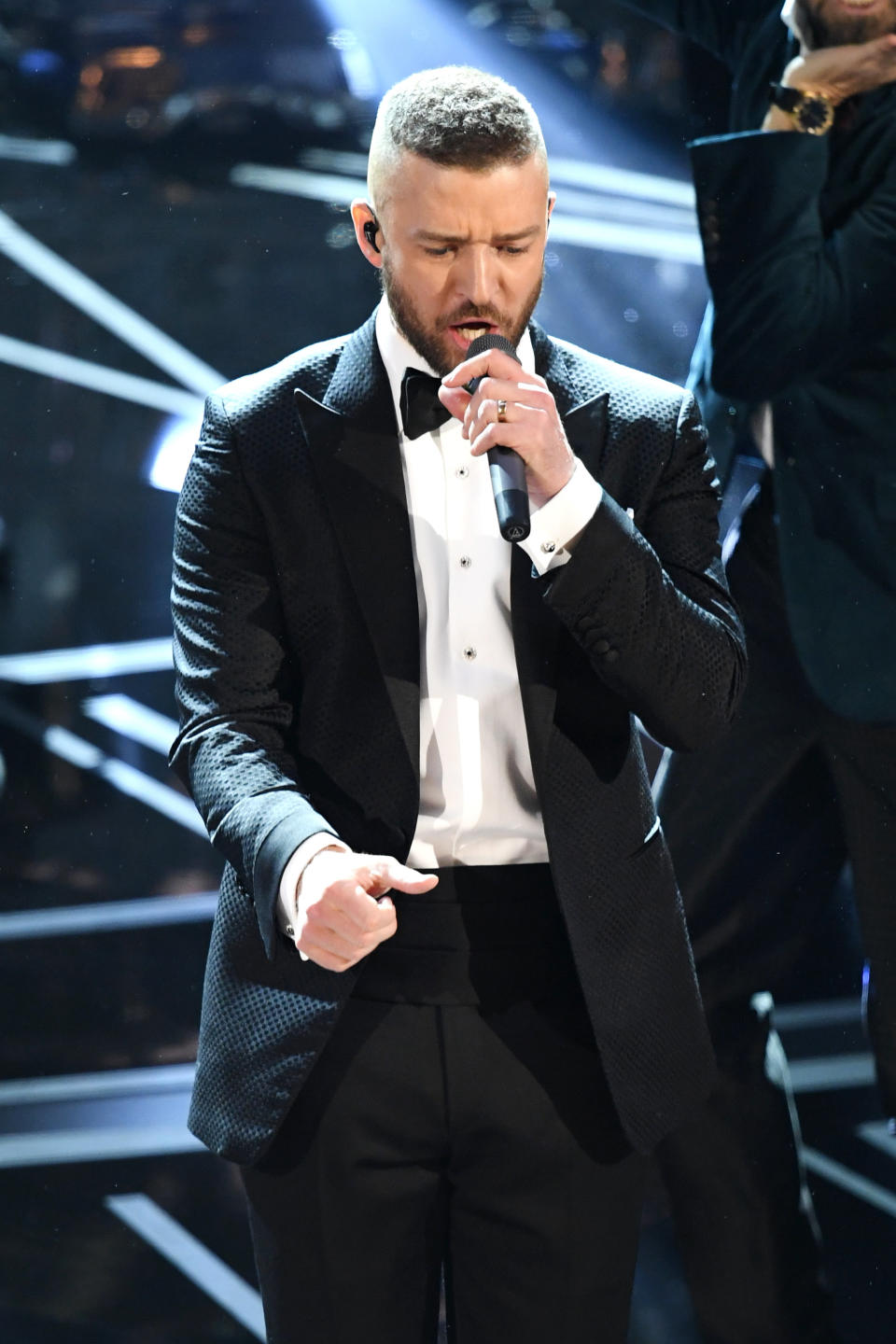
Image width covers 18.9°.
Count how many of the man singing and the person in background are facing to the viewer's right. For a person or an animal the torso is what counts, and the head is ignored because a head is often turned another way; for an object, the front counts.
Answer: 0

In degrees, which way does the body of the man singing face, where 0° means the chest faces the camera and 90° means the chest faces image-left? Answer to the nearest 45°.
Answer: approximately 0°

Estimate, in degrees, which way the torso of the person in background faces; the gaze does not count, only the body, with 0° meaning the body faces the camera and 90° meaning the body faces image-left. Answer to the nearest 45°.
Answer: approximately 45°

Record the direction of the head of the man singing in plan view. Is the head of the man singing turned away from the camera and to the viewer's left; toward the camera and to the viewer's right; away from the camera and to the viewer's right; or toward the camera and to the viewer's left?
toward the camera and to the viewer's right

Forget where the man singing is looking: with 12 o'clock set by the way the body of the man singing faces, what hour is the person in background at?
The person in background is roughly at 7 o'clock from the man singing.
